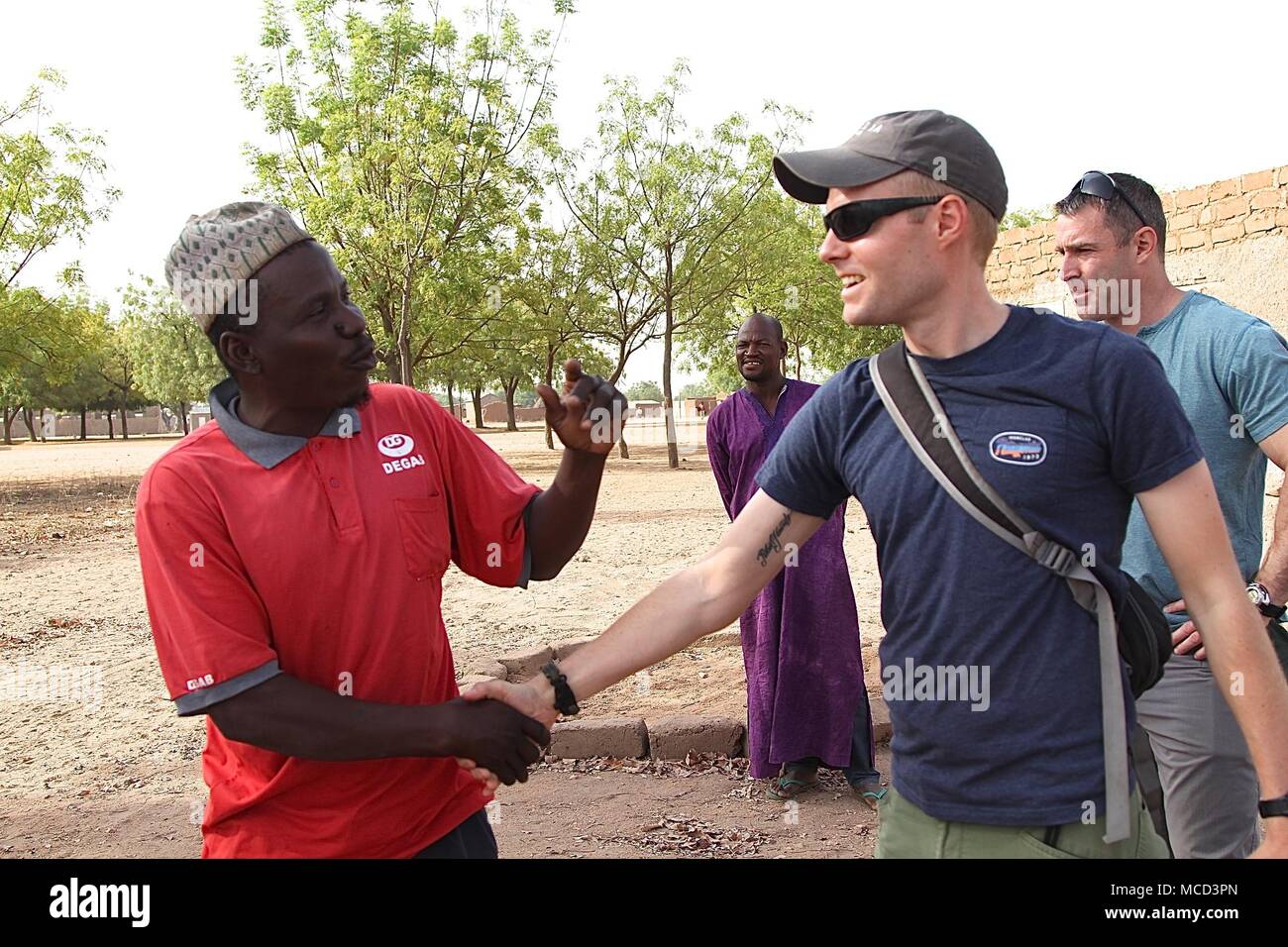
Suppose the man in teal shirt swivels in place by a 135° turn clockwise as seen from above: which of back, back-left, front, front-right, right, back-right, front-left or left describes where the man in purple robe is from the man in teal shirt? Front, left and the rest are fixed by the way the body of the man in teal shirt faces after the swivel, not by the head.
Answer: front-left

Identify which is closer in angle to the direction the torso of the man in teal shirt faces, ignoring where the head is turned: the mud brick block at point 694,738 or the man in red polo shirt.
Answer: the man in red polo shirt

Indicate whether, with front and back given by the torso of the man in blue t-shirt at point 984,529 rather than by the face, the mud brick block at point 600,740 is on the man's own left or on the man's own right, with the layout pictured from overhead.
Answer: on the man's own right

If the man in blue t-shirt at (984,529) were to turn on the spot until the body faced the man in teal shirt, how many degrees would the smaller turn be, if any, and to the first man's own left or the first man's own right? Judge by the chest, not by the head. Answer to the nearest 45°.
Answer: approximately 180°

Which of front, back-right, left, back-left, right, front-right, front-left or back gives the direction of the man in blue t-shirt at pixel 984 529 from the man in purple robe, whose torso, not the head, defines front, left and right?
front

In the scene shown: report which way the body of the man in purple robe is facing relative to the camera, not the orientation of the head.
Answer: toward the camera

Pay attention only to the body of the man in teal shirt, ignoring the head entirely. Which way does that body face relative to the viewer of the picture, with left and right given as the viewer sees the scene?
facing the viewer and to the left of the viewer

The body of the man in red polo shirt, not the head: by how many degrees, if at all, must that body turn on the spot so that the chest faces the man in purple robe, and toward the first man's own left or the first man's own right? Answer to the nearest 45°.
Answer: approximately 90° to the first man's own left

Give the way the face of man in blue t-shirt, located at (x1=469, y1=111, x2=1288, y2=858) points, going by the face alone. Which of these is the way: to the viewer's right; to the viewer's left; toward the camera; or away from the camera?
to the viewer's left

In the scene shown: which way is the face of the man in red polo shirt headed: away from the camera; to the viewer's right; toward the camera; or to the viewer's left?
to the viewer's right

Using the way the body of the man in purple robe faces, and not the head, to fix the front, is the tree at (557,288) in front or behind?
behind

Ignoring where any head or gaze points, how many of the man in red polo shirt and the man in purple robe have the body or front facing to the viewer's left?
0
